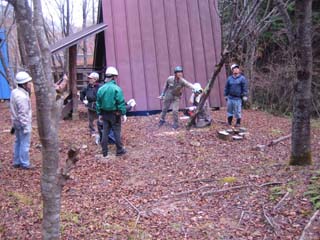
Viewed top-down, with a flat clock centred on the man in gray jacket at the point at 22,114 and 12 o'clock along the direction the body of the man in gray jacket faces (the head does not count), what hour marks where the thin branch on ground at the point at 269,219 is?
The thin branch on ground is roughly at 2 o'clock from the man in gray jacket.

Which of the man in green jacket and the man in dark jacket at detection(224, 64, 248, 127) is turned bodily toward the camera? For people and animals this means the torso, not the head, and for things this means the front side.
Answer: the man in dark jacket

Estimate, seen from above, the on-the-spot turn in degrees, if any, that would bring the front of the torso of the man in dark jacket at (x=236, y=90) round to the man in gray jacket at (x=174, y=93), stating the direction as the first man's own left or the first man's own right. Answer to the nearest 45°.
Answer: approximately 90° to the first man's own right

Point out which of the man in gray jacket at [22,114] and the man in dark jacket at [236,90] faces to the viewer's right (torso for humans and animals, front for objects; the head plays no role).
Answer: the man in gray jacket

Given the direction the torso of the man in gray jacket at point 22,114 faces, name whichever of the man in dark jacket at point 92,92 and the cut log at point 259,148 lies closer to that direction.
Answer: the cut log

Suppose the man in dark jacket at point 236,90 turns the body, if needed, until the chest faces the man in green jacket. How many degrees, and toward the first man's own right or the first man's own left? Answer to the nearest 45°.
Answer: approximately 45° to the first man's own right

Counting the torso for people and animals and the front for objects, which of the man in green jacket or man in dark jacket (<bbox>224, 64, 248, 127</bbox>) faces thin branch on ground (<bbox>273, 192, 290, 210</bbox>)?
the man in dark jacket

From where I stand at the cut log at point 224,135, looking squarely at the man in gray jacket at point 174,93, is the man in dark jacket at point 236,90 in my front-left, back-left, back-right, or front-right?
front-right

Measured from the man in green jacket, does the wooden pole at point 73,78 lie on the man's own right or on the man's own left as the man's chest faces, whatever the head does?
on the man's own left

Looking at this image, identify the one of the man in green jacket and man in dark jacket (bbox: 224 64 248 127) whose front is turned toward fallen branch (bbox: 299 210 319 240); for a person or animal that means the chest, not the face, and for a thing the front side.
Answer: the man in dark jacket

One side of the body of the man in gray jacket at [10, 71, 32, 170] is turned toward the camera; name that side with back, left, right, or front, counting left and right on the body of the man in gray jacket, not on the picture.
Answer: right

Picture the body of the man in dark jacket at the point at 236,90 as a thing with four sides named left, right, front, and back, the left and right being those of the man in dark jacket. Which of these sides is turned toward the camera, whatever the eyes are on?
front

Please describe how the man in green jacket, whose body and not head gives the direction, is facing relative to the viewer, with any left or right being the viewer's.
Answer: facing away from the viewer and to the right of the viewer

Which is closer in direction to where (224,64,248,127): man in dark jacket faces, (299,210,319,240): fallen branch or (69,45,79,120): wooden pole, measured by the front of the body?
the fallen branch

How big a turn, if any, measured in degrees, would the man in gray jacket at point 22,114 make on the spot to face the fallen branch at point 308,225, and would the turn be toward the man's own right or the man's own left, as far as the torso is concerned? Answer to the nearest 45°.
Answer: approximately 45° to the man's own right
